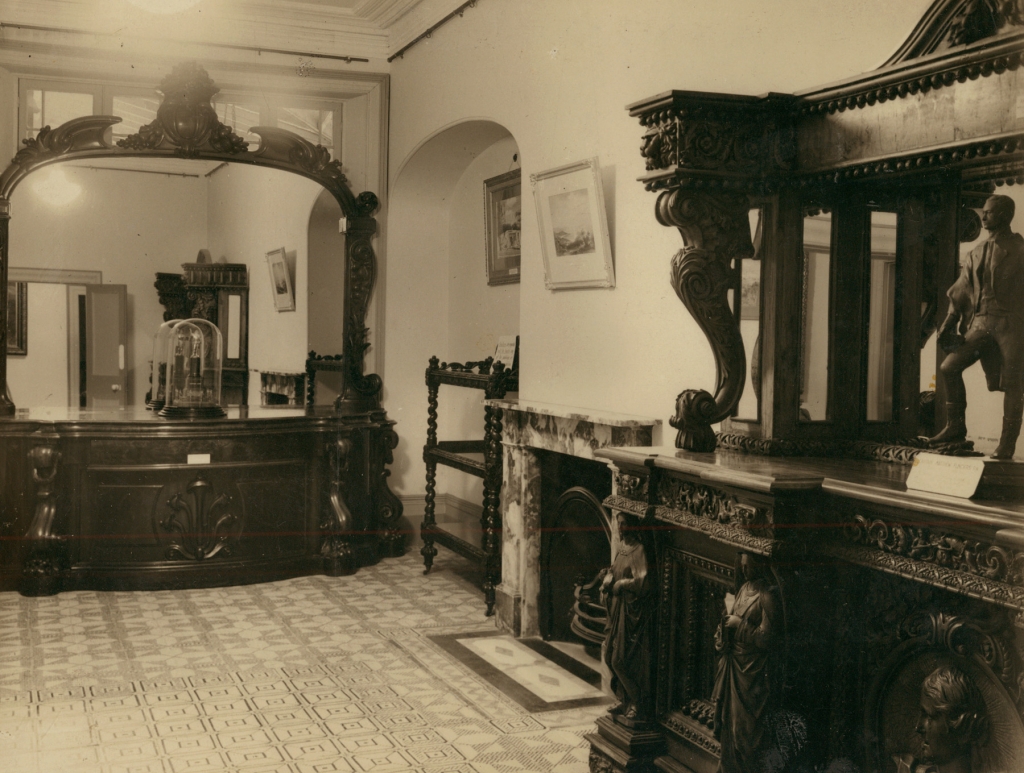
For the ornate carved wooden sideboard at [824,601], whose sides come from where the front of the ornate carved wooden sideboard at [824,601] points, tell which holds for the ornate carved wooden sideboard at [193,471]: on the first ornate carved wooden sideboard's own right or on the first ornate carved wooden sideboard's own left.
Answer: on the first ornate carved wooden sideboard's own right

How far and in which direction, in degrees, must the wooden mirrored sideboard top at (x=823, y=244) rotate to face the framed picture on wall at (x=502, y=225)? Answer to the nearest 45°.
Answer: approximately 90° to its right

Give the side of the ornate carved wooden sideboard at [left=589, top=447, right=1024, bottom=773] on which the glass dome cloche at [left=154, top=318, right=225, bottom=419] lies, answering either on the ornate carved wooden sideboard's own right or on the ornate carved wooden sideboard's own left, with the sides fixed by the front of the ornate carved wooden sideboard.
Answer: on the ornate carved wooden sideboard's own right

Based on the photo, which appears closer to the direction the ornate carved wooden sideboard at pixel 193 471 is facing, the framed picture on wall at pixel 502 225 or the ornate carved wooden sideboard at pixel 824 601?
the ornate carved wooden sideboard

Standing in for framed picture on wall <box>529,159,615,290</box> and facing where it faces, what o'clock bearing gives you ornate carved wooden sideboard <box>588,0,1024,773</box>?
The ornate carved wooden sideboard is roughly at 10 o'clock from the framed picture on wall.

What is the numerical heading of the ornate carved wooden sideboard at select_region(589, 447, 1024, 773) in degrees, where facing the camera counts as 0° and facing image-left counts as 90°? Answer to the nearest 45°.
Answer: approximately 45°
